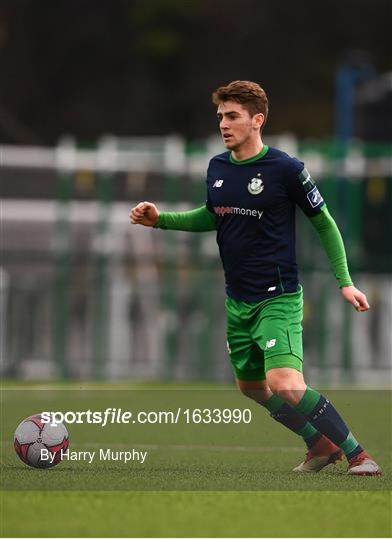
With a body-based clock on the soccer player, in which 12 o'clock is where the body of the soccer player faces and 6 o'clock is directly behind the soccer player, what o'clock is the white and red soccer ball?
The white and red soccer ball is roughly at 1 o'clock from the soccer player.

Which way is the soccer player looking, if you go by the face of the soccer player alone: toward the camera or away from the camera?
toward the camera

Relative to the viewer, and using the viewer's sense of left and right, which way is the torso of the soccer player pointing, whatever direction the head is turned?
facing the viewer and to the left of the viewer
